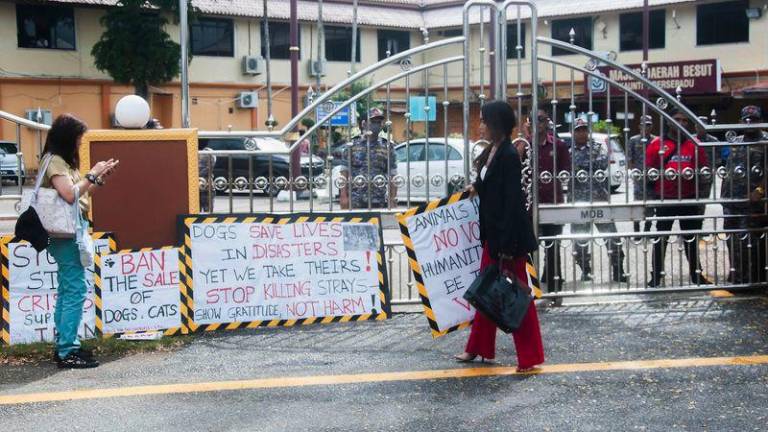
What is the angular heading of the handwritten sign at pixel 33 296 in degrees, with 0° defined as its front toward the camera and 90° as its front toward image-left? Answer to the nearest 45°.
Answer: approximately 0°

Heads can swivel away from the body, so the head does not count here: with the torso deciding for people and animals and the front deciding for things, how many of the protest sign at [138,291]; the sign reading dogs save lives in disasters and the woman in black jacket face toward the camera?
2

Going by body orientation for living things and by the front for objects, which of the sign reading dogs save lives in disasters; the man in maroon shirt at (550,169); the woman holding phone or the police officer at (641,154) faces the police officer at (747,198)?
the woman holding phone

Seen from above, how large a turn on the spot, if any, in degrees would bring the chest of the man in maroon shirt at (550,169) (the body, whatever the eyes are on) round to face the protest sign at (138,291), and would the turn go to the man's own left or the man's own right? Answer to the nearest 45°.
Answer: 0° — they already face it

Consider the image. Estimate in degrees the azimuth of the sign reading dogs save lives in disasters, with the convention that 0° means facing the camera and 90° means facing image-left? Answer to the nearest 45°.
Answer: approximately 0°

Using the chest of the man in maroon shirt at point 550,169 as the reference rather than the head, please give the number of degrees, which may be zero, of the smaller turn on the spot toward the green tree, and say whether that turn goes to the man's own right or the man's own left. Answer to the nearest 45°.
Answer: approximately 90° to the man's own right

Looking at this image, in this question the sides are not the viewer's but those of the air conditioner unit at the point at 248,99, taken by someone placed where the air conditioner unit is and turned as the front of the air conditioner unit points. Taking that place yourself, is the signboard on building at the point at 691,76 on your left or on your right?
on your left

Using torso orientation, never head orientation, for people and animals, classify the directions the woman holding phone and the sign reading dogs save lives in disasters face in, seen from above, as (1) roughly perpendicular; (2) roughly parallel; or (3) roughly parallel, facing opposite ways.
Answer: roughly perpendicular

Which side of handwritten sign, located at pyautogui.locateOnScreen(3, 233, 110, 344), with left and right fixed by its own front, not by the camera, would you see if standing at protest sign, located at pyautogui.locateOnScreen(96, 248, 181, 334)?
left

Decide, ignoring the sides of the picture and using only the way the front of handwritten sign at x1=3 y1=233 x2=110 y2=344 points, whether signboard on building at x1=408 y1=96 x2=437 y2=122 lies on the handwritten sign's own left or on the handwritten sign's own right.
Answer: on the handwritten sign's own left
